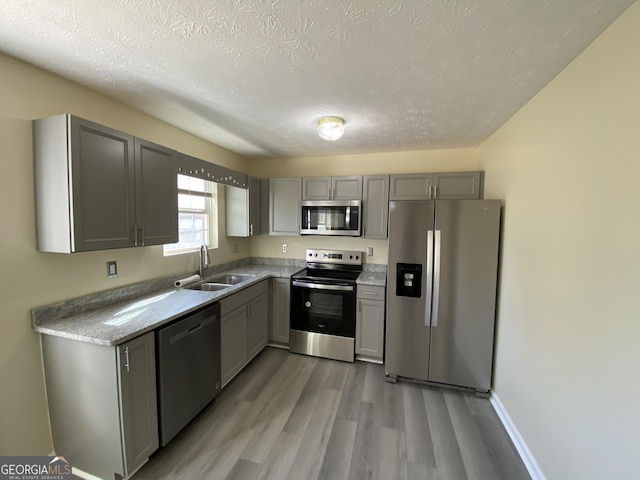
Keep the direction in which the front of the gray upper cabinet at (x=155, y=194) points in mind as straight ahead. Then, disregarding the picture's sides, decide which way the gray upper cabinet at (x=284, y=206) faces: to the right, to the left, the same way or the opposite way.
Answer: to the right

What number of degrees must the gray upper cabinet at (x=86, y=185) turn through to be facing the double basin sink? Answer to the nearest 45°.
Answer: approximately 90° to its left

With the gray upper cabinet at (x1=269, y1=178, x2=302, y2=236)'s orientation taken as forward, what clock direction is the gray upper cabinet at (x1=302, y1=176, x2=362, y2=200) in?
the gray upper cabinet at (x1=302, y1=176, x2=362, y2=200) is roughly at 10 o'clock from the gray upper cabinet at (x1=269, y1=178, x2=302, y2=236).

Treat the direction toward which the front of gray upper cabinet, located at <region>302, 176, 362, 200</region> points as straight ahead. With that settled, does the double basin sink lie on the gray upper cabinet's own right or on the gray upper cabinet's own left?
on the gray upper cabinet's own right

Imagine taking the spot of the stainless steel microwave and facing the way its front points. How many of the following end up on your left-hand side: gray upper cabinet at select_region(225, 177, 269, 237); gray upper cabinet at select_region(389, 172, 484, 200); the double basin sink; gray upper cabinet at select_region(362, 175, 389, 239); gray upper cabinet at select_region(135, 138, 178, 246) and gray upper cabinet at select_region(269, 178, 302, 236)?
2

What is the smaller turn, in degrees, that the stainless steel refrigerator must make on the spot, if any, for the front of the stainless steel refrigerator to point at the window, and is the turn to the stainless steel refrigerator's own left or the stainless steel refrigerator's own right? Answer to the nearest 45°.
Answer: approximately 90° to the stainless steel refrigerator's own right

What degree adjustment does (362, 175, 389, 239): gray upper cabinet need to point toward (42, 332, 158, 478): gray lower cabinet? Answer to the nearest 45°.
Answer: approximately 45° to its right

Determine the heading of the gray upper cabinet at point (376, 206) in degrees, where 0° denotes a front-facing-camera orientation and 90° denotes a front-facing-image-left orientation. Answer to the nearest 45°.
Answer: approximately 0°

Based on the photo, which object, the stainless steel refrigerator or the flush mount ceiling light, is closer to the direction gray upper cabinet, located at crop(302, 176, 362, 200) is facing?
the flush mount ceiling light

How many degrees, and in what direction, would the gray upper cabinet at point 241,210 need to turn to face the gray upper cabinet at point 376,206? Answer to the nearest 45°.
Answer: approximately 45° to its left

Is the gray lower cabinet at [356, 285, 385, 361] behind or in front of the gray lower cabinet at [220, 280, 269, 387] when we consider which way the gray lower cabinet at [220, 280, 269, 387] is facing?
in front

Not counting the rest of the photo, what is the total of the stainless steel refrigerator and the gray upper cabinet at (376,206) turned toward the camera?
2

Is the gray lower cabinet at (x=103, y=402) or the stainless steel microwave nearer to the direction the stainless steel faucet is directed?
the stainless steel microwave
